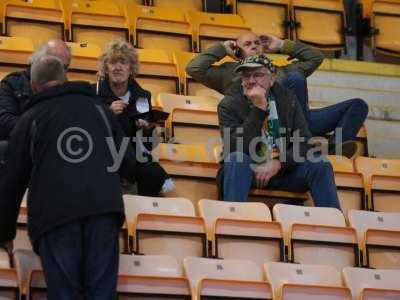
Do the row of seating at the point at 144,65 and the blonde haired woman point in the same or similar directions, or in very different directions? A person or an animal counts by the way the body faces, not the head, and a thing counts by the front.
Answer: same or similar directions

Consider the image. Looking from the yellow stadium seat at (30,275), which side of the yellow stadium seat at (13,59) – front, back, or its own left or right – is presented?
front

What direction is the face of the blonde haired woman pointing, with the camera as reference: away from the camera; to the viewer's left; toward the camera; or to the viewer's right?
toward the camera

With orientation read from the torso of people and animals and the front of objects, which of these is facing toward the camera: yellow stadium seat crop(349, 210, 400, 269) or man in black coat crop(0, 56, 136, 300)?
the yellow stadium seat

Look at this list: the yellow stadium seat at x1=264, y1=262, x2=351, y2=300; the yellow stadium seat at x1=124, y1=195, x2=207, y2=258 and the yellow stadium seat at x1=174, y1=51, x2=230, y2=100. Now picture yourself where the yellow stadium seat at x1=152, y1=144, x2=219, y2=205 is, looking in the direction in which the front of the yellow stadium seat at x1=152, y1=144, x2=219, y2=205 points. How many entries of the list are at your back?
1

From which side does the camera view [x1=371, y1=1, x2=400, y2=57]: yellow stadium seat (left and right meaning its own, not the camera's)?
front

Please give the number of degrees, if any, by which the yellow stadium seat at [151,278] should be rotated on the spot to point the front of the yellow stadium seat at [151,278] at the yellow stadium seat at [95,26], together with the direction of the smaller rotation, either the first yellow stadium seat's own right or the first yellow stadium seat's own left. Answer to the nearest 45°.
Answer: approximately 180°

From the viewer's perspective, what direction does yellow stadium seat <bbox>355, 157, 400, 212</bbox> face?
toward the camera

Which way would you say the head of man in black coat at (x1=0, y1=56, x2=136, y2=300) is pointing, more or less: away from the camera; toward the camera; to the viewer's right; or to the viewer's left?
away from the camera
